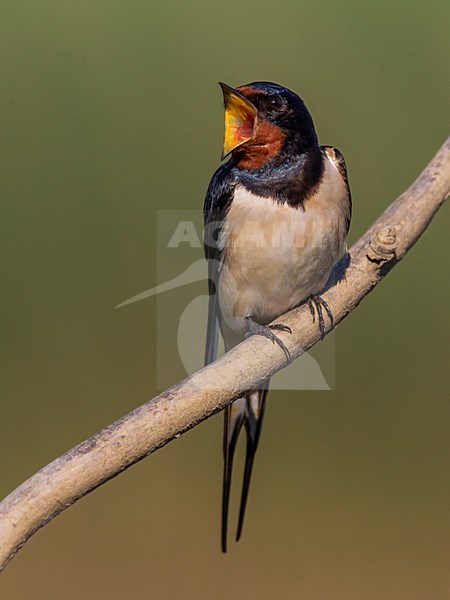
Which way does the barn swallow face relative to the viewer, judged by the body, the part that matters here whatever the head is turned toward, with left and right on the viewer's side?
facing the viewer
